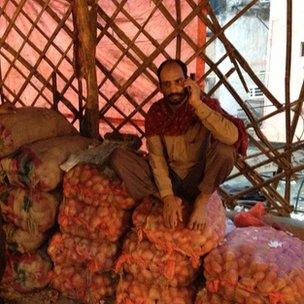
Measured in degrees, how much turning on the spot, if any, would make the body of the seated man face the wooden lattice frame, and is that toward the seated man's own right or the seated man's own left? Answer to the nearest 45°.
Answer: approximately 180°

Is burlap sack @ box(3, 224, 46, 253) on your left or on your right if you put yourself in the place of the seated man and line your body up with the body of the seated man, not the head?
on your right

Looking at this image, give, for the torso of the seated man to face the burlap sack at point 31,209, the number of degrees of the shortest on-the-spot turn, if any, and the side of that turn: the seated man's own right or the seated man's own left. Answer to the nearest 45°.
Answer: approximately 90° to the seated man's own right

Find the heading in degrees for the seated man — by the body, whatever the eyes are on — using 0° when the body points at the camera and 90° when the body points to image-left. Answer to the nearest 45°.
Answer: approximately 0°

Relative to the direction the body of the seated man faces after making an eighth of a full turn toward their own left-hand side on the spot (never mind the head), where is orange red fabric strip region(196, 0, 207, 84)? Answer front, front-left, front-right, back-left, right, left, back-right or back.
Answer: back-left

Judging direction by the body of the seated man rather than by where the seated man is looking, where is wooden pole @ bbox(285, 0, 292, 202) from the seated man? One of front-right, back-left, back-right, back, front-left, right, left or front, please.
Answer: back-left

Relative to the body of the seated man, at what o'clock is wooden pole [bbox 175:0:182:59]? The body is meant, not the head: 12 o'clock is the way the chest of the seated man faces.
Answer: The wooden pole is roughly at 6 o'clock from the seated man.

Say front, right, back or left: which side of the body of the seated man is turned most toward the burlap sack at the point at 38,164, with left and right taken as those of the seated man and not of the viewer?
right
